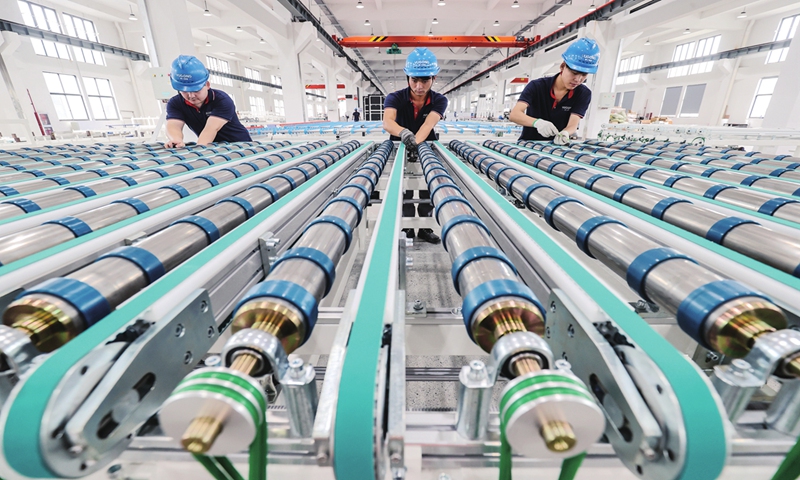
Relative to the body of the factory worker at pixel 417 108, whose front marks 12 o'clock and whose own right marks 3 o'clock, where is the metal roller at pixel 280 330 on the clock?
The metal roller is roughly at 12 o'clock from the factory worker.

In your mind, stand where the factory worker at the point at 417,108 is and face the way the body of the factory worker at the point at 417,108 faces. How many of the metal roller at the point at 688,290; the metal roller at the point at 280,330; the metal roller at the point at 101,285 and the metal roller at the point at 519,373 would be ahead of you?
4

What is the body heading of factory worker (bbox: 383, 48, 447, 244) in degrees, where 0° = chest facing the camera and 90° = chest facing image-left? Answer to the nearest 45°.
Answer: approximately 0°

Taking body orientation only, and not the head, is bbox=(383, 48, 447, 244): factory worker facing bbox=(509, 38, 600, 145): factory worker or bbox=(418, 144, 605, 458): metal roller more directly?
the metal roller

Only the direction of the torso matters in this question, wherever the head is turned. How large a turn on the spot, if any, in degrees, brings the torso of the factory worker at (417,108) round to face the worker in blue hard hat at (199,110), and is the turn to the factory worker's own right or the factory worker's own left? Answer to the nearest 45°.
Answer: approximately 90° to the factory worker's own right

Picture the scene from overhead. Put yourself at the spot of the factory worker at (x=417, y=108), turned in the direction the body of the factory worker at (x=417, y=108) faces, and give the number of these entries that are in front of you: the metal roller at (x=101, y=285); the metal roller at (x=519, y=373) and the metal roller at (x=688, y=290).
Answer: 3

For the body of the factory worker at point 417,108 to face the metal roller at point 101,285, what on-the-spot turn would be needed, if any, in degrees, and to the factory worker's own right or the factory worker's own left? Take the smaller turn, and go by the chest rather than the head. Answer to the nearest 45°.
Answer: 0° — they already face it

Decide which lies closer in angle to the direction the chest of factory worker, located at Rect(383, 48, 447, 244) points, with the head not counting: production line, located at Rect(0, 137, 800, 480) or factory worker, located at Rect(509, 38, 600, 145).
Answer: the production line

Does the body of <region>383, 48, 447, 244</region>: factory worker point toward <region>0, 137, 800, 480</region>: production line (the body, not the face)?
yes

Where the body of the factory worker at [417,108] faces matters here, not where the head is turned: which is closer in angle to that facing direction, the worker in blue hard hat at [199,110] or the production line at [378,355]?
the production line

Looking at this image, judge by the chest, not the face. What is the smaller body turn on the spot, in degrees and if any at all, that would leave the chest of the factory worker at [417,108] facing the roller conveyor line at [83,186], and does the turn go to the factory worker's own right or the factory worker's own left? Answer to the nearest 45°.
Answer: approximately 45° to the factory worker's own right

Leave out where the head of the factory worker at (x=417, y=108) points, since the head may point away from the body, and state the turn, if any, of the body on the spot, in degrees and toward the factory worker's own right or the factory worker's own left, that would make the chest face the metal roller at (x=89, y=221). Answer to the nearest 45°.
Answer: approximately 45° to the factory worker's own right

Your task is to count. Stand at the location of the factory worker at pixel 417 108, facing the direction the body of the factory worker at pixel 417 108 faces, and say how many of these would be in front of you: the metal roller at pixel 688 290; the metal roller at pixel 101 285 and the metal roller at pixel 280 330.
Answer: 3
